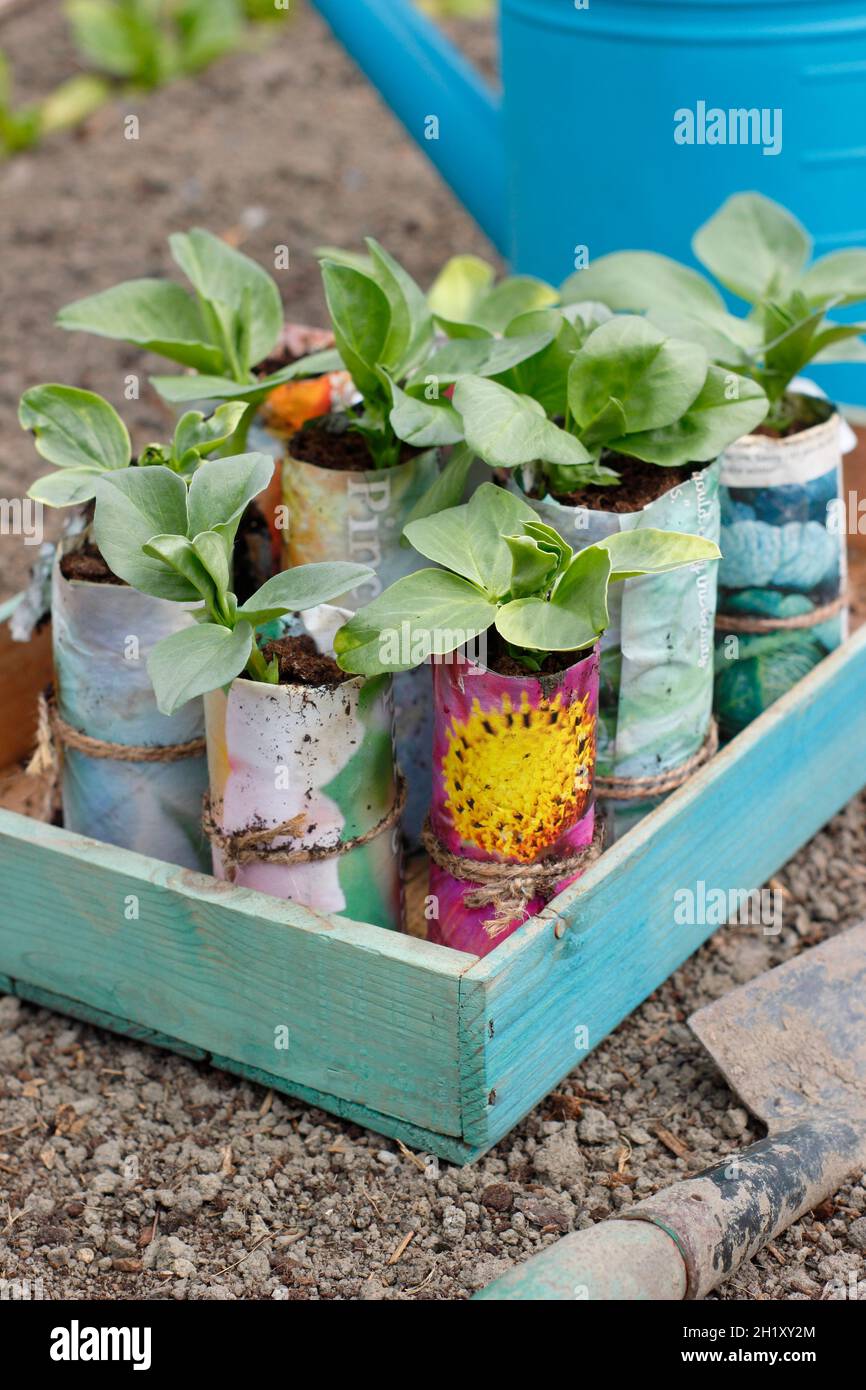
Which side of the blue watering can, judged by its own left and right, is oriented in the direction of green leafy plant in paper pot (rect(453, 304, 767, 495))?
left

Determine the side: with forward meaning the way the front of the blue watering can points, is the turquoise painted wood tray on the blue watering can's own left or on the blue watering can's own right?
on the blue watering can's own left

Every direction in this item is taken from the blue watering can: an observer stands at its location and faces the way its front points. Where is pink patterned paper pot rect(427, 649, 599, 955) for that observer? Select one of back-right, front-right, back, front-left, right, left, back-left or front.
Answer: left

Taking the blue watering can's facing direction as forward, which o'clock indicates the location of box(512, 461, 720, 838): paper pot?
The paper pot is roughly at 9 o'clock from the blue watering can.

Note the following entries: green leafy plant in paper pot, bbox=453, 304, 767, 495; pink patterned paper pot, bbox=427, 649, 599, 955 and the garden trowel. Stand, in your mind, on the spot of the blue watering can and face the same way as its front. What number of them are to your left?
3

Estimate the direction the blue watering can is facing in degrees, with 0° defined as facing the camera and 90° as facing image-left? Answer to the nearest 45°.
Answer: approximately 90°

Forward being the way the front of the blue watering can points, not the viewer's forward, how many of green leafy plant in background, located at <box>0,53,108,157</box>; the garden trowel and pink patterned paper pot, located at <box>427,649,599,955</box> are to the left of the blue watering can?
2
